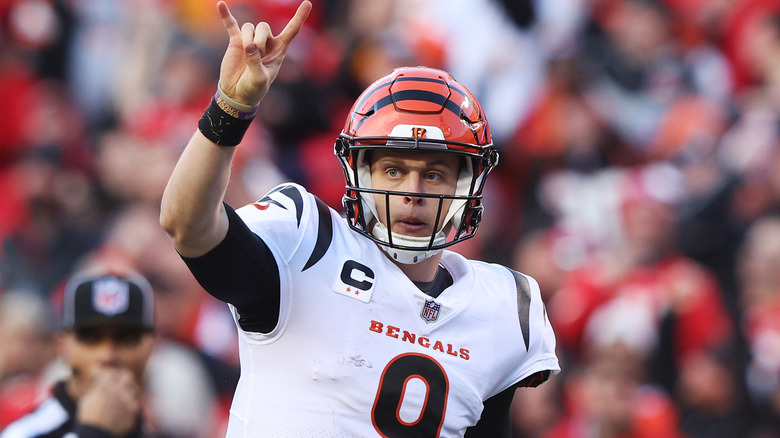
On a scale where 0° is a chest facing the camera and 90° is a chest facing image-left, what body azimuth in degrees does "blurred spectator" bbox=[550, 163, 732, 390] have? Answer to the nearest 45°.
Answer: approximately 0°

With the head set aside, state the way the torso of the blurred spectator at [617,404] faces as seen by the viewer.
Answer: toward the camera

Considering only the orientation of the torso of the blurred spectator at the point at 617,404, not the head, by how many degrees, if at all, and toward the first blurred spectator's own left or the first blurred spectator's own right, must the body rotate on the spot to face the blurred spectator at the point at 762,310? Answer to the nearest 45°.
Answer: approximately 135° to the first blurred spectator's own left

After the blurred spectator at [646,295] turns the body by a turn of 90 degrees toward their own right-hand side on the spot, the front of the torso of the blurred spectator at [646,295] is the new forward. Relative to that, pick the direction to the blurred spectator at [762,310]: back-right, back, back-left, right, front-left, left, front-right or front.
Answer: back

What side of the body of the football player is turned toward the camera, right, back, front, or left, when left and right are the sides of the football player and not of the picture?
front

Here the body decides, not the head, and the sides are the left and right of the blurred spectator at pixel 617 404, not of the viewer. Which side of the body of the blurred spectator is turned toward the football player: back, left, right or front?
front

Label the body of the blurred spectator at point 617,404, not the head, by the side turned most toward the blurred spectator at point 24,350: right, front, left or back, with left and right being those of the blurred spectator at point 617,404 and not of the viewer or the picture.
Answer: right

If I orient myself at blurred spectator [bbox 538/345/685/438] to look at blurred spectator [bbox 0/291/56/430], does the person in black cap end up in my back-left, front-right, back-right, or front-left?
front-left

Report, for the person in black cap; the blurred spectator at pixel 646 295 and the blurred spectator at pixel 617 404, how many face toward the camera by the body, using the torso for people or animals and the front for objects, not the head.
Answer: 3
